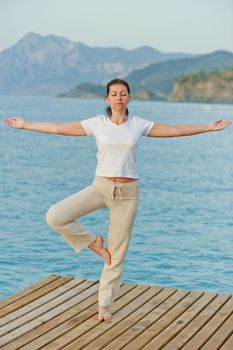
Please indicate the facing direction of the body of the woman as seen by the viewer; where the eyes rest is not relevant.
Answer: toward the camera
